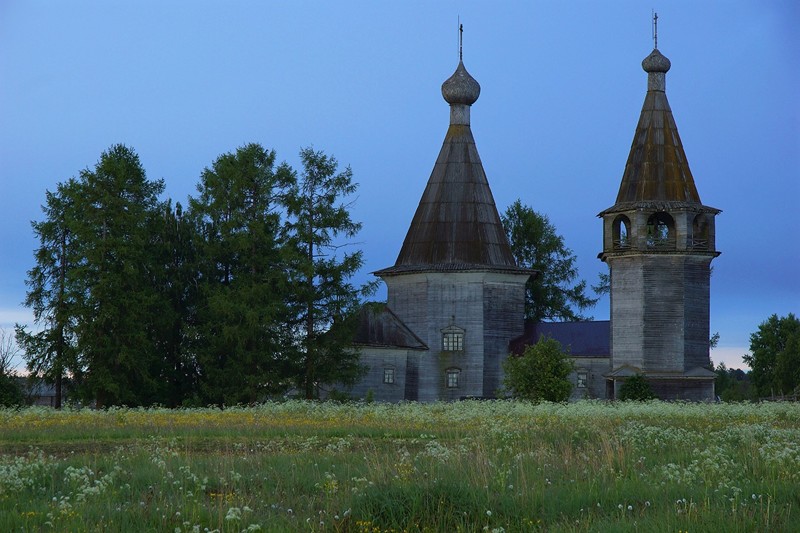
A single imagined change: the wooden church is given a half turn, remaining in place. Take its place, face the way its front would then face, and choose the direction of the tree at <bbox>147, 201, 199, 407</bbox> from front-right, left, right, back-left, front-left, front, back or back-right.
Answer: front

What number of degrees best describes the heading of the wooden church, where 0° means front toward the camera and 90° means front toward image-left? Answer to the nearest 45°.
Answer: approximately 270°

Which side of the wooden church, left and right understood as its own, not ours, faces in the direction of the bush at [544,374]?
right

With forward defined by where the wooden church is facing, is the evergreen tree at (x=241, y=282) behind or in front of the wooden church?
behind

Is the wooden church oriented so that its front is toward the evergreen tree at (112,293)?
no

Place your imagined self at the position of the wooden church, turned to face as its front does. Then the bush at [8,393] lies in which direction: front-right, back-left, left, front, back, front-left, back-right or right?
back-right

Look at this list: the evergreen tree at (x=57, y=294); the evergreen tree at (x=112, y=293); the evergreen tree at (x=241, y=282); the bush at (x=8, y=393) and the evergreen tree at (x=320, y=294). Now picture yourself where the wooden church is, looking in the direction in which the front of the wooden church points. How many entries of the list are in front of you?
0

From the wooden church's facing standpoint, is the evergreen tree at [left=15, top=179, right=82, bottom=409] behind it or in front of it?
behind

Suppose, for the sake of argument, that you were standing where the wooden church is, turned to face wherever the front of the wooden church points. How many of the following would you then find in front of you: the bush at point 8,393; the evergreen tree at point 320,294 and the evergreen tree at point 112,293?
0

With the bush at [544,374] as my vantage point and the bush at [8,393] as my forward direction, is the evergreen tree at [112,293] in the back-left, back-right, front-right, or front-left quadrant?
front-right
